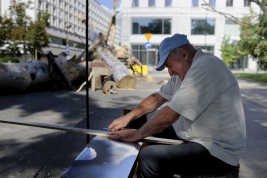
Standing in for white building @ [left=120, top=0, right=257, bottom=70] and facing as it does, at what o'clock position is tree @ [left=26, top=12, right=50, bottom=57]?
The tree is roughly at 2 o'clock from the white building.

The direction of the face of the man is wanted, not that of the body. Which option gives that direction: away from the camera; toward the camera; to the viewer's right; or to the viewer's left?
to the viewer's left

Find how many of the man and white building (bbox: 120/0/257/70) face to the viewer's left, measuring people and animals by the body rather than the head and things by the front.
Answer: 1

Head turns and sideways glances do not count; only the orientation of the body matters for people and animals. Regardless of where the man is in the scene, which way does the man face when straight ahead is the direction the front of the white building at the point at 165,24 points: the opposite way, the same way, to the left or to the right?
to the right

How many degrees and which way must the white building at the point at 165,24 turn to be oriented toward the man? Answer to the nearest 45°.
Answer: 0° — it already faces them

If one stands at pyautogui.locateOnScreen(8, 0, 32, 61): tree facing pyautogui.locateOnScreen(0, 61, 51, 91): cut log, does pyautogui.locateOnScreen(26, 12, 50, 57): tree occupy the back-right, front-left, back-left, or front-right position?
back-left

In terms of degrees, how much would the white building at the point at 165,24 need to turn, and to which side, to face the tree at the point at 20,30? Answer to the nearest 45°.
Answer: approximately 45° to its right

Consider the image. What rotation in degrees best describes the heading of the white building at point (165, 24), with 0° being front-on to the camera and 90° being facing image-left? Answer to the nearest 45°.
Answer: approximately 0°

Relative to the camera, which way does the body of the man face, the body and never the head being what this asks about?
to the viewer's left
